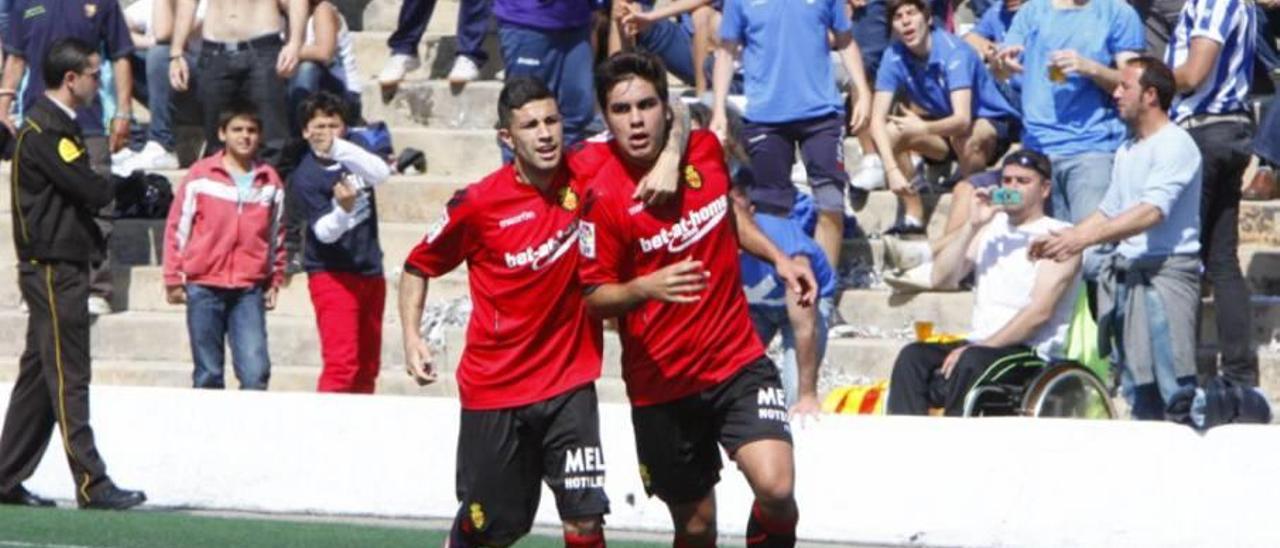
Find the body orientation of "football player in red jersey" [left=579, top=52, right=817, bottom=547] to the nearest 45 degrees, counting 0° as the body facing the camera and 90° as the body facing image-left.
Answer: approximately 0°

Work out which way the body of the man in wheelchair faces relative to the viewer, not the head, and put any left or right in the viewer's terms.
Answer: facing the viewer and to the left of the viewer

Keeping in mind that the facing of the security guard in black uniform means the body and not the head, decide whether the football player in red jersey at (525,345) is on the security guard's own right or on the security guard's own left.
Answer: on the security guard's own right

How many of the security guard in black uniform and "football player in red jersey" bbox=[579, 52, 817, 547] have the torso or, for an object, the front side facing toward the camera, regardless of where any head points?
1

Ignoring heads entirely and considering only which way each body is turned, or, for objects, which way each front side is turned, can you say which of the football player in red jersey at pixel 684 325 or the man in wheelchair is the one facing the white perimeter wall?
the man in wheelchair

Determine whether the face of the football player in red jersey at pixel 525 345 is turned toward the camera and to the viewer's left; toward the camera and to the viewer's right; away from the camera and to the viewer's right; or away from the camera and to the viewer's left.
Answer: toward the camera and to the viewer's right

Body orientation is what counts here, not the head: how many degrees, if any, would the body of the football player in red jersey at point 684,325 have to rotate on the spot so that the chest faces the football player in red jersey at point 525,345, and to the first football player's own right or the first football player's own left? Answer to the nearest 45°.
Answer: approximately 90° to the first football player's own right

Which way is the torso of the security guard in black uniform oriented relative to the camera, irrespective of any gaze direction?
to the viewer's right

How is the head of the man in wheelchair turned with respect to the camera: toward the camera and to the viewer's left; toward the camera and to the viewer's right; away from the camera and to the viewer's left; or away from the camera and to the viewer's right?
toward the camera and to the viewer's left
